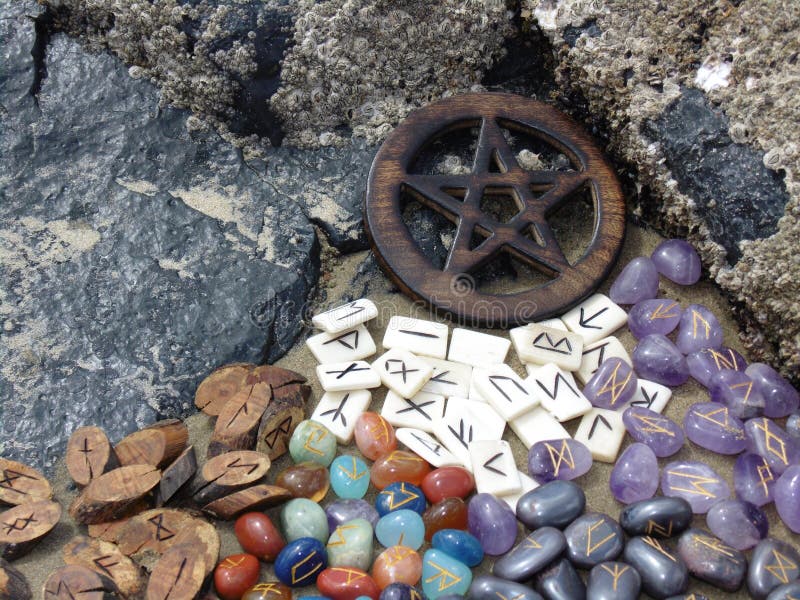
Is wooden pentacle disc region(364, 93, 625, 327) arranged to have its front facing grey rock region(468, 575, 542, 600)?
yes

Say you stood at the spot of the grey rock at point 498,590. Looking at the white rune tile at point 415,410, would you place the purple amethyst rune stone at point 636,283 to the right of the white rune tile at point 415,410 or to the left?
right

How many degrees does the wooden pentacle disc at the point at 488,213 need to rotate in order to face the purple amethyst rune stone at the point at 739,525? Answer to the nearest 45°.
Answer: approximately 45° to its left

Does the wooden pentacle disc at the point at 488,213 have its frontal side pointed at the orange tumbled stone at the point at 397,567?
yes

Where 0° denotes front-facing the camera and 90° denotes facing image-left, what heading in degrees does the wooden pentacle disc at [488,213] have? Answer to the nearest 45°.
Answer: approximately 0°
